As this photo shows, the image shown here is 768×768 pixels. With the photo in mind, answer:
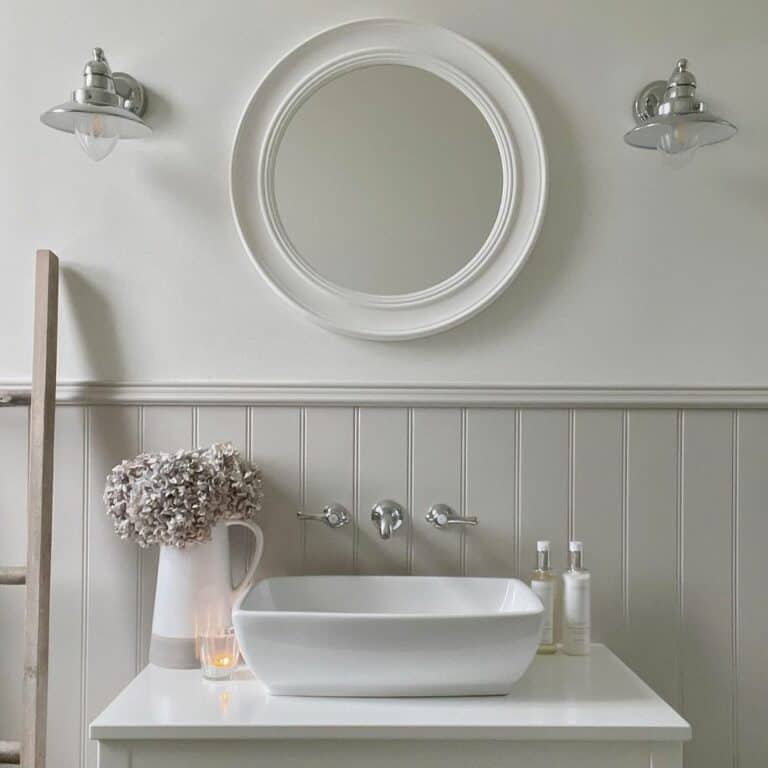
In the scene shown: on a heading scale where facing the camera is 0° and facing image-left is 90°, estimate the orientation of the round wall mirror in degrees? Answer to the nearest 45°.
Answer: approximately 0°

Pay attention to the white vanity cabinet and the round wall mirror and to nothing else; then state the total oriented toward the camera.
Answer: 2

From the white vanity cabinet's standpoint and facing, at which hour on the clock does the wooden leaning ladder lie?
The wooden leaning ladder is roughly at 4 o'clock from the white vanity cabinet.

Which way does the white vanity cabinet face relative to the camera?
toward the camera

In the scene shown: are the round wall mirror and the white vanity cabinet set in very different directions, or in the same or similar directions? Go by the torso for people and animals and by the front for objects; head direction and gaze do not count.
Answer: same or similar directions
